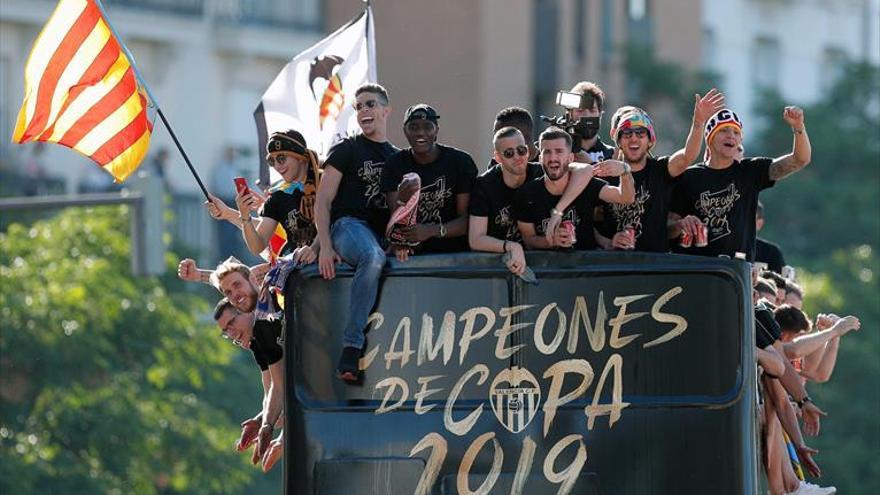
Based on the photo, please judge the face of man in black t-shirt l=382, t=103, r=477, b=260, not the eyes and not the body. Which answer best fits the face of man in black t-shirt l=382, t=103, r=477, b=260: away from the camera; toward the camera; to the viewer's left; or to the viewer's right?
toward the camera

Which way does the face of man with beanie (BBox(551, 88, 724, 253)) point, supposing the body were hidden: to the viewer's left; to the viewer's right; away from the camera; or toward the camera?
toward the camera

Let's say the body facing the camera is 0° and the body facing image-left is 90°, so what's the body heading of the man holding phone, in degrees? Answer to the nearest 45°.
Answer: approximately 45°

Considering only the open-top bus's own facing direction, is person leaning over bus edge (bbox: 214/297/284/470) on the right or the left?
on its right

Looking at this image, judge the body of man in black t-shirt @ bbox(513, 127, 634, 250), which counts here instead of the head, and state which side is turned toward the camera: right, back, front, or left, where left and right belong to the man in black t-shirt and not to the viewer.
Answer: front

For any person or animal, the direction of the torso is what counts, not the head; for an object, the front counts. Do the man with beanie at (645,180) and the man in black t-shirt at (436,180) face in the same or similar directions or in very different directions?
same or similar directions

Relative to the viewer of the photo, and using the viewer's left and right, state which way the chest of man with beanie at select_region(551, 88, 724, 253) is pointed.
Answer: facing the viewer

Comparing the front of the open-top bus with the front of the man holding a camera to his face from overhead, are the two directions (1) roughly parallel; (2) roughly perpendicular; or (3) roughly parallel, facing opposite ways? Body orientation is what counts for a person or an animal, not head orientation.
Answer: roughly parallel

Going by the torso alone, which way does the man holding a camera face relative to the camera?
toward the camera
